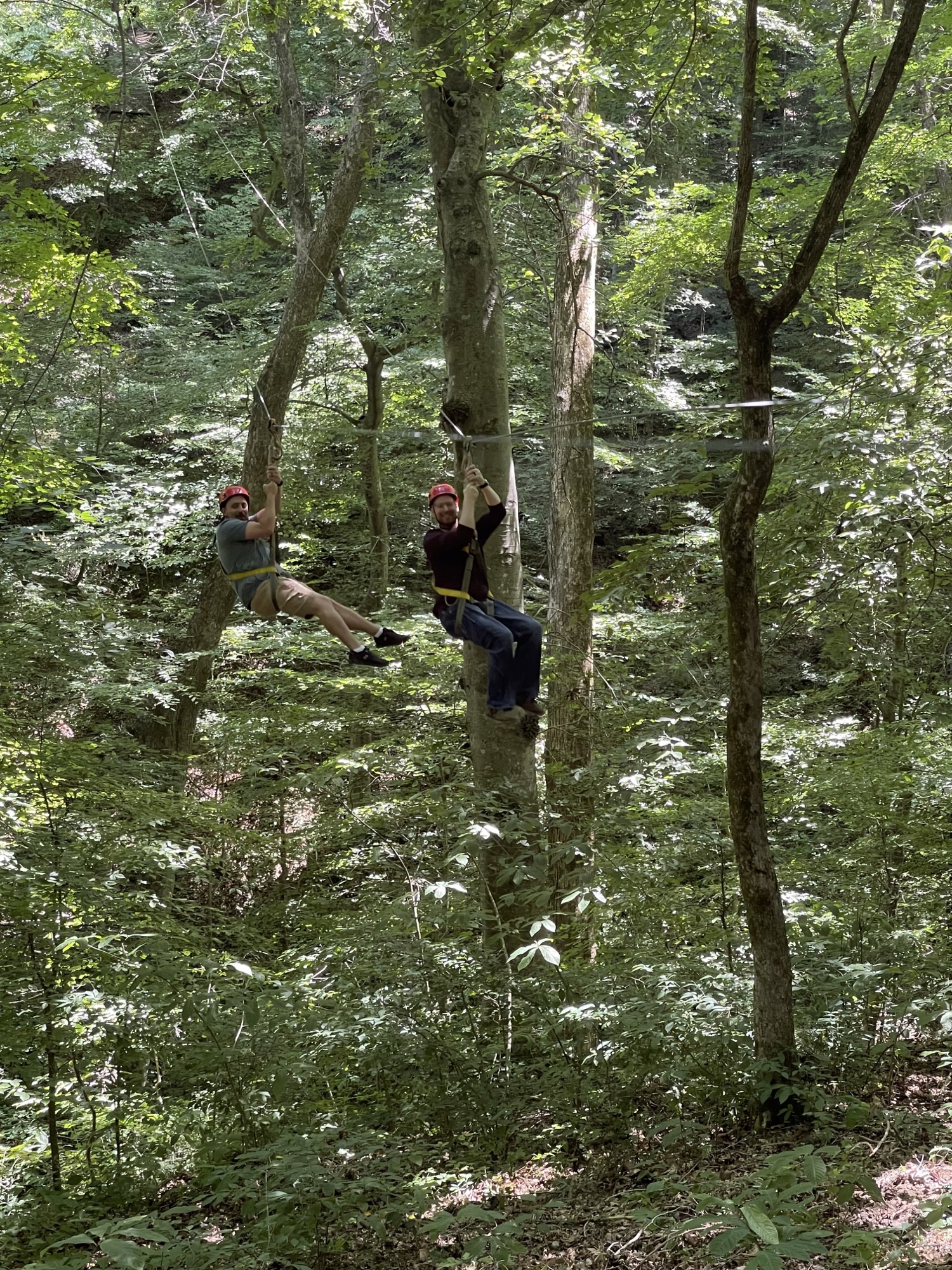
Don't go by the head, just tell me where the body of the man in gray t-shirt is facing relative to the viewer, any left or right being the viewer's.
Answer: facing to the right of the viewer

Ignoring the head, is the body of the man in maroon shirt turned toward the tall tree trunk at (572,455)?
no

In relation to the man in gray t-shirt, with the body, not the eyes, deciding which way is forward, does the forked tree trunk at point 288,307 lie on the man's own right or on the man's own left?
on the man's own left

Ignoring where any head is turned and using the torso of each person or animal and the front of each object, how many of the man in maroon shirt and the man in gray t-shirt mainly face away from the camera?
0

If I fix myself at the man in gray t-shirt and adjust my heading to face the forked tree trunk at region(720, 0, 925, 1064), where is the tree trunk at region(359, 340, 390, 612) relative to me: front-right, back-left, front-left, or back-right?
back-left

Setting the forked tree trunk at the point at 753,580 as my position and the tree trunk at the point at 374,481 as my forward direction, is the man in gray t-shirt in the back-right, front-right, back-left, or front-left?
front-left

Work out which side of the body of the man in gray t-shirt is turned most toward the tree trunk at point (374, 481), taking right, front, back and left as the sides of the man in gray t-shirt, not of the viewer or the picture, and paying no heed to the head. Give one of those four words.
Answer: left

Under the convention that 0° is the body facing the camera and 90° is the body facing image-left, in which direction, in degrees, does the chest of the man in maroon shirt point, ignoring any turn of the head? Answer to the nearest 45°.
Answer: approximately 315°

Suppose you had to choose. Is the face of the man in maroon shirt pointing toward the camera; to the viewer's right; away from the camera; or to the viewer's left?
toward the camera
